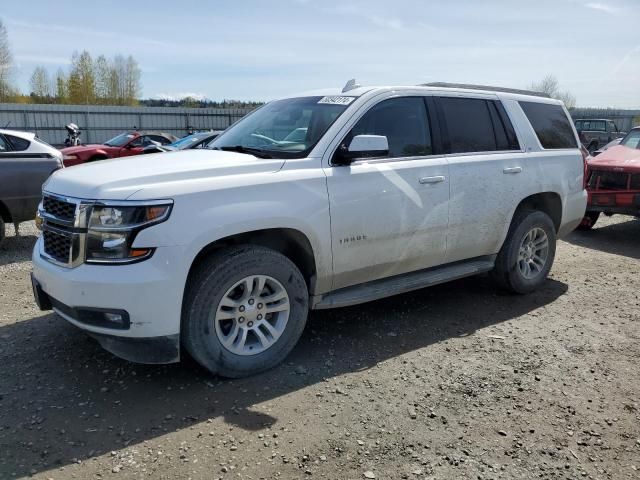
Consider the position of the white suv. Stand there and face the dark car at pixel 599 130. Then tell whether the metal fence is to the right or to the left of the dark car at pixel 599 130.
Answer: left

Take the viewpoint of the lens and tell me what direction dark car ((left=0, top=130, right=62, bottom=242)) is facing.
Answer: facing to the left of the viewer

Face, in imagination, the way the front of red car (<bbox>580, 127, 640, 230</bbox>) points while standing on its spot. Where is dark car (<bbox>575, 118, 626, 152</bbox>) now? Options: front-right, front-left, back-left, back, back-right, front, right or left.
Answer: back-right

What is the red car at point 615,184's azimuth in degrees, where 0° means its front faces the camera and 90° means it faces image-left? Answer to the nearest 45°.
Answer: approximately 45°

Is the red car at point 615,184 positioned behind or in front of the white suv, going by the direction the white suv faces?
behind

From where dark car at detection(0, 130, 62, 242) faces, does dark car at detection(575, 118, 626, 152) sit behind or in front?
behind
